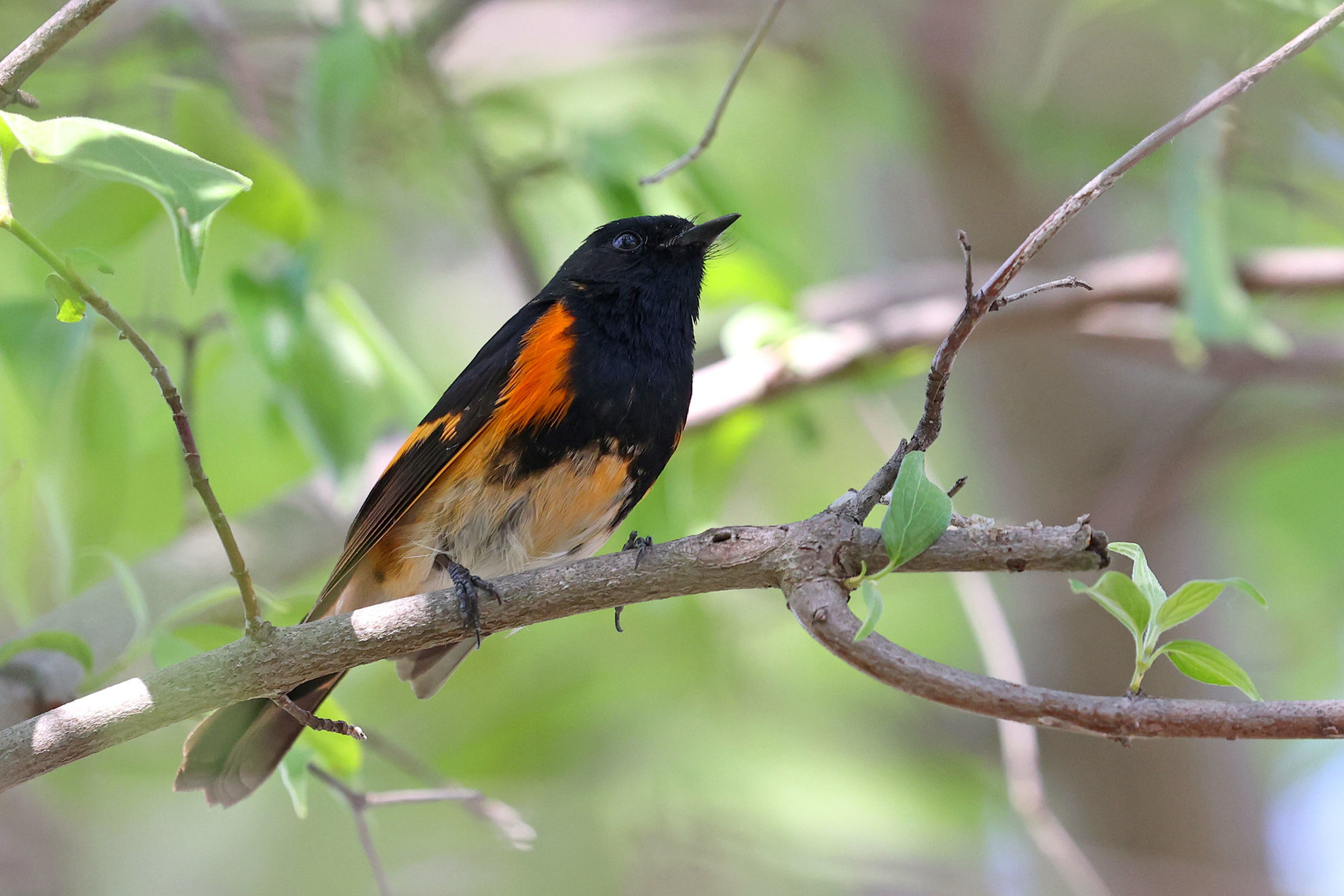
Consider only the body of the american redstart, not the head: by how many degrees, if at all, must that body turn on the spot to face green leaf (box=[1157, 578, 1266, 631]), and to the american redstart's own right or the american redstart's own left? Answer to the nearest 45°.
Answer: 0° — it already faces it

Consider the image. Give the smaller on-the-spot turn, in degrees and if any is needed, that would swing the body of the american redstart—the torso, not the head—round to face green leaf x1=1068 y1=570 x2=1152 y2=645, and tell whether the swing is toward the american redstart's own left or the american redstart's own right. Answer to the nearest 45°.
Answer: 0° — it already faces it

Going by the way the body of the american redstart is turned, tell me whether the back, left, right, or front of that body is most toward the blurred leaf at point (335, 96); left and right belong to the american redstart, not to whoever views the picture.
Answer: back

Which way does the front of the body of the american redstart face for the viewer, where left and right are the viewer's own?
facing the viewer and to the right of the viewer

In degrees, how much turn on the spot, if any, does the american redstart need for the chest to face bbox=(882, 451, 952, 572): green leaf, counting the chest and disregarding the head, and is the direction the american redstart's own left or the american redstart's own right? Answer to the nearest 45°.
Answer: approximately 45° to the american redstart's own left

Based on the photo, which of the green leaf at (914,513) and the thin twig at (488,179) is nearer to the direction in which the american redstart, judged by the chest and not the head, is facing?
the green leaf

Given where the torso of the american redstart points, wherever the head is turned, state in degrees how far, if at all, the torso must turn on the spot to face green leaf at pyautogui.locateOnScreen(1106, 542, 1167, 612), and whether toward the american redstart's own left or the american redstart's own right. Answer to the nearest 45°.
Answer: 0° — it already faces it
